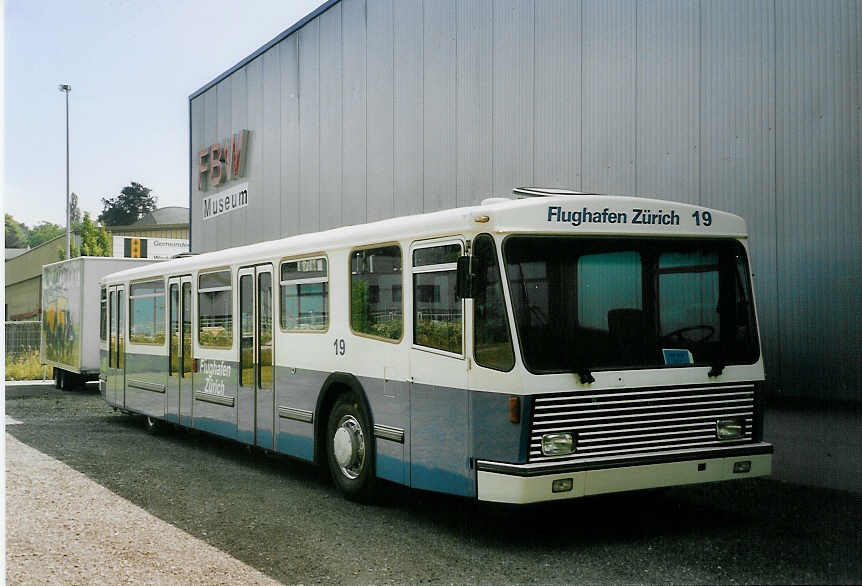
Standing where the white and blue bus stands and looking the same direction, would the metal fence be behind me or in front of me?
behind

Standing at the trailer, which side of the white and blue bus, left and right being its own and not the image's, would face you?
back

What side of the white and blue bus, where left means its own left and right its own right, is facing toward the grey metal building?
left

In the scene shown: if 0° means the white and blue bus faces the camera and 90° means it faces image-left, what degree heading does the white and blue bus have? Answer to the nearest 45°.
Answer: approximately 315°
